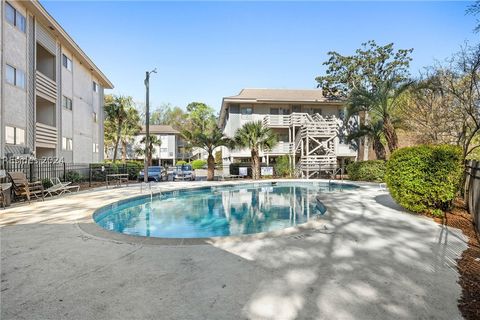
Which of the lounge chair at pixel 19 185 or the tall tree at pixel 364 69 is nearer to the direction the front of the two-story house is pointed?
the lounge chair

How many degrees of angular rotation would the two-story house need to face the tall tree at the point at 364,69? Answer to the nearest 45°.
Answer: approximately 90° to its left

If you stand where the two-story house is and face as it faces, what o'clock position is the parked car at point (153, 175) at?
The parked car is roughly at 2 o'clock from the two-story house.

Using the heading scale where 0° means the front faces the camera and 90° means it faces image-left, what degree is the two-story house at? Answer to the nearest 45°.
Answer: approximately 0°

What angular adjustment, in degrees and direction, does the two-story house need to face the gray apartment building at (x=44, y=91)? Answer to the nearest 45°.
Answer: approximately 45° to its right

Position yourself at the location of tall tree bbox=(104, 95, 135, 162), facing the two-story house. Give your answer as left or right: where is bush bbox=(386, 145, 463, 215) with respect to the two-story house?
right

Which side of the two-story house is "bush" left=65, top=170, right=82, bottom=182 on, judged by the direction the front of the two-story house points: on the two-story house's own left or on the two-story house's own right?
on the two-story house's own right

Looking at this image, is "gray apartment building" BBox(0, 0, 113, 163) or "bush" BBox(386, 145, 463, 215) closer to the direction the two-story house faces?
the bush

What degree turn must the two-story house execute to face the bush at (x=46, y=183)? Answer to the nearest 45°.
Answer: approximately 45° to its right

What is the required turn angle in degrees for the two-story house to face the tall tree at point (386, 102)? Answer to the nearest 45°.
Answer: approximately 45° to its left

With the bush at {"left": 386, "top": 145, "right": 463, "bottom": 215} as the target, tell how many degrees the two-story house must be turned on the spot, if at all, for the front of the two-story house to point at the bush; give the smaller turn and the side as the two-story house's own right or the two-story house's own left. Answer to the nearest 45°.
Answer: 0° — it already faces it

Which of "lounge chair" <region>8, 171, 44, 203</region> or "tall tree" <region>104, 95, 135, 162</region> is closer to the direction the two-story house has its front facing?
the lounge chair
